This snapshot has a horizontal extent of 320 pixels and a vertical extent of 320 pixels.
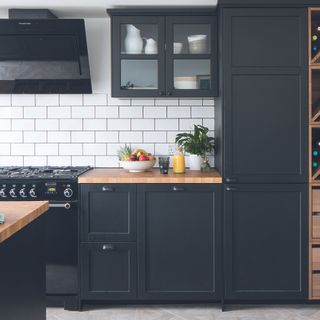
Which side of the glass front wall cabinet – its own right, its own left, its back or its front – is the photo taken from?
front

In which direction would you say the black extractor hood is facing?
toward the camera

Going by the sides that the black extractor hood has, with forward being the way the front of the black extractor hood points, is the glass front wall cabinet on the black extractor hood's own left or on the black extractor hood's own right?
on the black extractor hood's own left

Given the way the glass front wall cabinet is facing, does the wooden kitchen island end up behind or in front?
in front

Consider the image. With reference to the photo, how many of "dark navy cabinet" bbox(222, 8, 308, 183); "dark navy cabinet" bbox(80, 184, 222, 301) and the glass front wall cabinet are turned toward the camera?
3

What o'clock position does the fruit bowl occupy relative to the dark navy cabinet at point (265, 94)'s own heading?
The fruit bowl is roughly at 3 o'clock from the dark navy cabinet.
